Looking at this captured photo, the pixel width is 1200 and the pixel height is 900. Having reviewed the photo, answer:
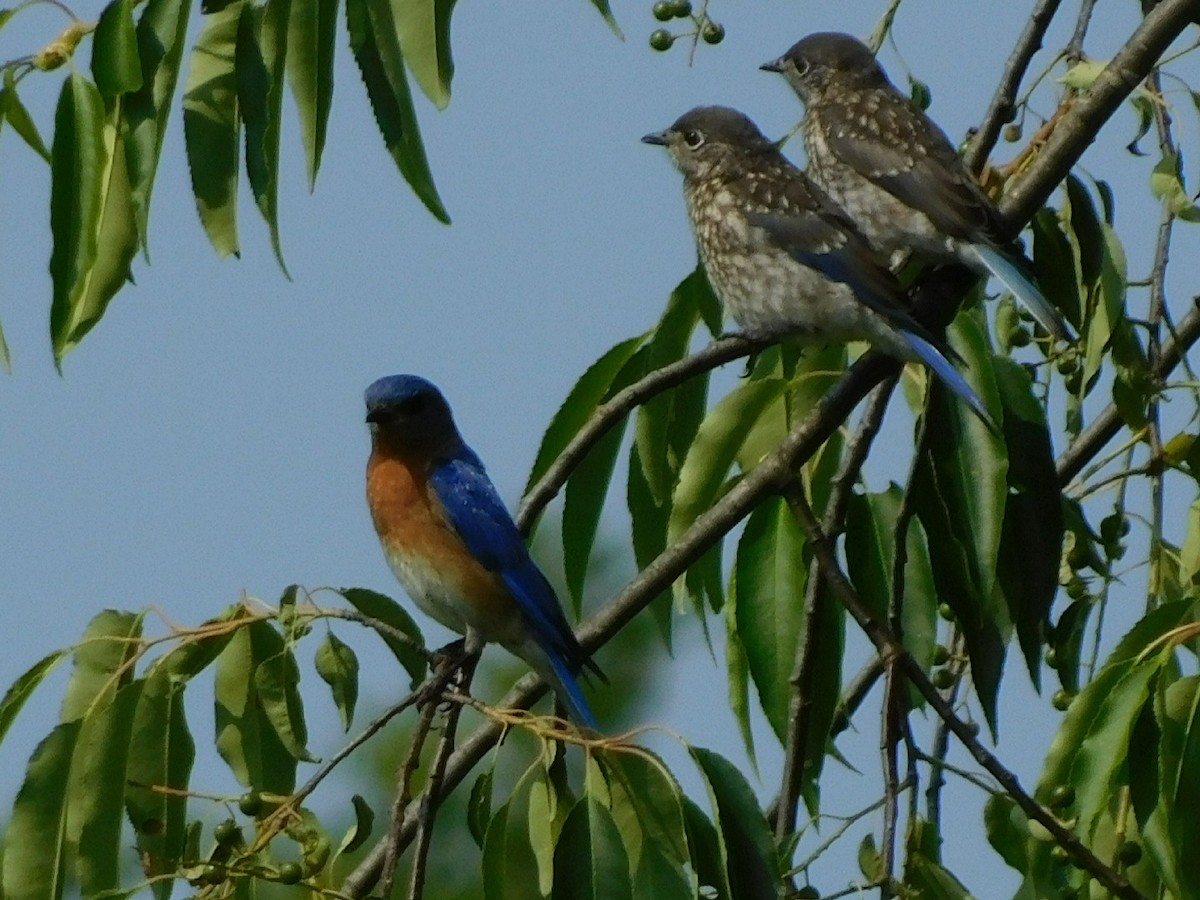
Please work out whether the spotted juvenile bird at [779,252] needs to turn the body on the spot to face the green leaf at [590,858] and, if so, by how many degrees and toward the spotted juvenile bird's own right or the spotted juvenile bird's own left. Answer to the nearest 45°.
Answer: approximately 90° to the spotted juvenile bird's own left

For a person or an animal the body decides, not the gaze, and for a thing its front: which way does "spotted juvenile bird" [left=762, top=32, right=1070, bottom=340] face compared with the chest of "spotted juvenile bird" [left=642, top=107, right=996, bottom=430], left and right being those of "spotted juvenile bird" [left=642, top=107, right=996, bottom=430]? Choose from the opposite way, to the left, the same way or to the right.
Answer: the same way

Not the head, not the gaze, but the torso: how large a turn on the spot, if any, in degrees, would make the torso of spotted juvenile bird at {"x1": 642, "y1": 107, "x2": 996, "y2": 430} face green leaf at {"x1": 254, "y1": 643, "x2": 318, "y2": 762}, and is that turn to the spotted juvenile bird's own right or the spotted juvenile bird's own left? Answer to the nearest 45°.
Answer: approximately 45° to the spotted juvenile bird's own left

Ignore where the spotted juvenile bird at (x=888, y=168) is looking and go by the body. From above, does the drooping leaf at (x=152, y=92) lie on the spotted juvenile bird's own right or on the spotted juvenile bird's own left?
on the spotted juvenile bird's own left

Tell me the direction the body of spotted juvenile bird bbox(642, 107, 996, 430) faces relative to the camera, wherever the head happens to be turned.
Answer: to the viewer's left

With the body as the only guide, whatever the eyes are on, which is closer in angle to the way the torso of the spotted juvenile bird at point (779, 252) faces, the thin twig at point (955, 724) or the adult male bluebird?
the adult male bluebird

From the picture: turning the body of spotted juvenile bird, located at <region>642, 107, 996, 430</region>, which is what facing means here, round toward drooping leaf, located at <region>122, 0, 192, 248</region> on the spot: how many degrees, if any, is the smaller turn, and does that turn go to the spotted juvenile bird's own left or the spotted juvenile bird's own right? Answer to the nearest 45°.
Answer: approximately 45° to the spotted juvenile bird's own left

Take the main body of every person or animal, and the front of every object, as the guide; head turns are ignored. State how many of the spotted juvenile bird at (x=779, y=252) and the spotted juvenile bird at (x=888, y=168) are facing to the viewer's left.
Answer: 2

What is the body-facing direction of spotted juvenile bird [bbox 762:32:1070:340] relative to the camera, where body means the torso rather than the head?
to the viewer's left

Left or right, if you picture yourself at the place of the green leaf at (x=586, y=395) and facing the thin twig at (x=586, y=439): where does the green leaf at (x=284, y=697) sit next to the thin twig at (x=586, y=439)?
right
